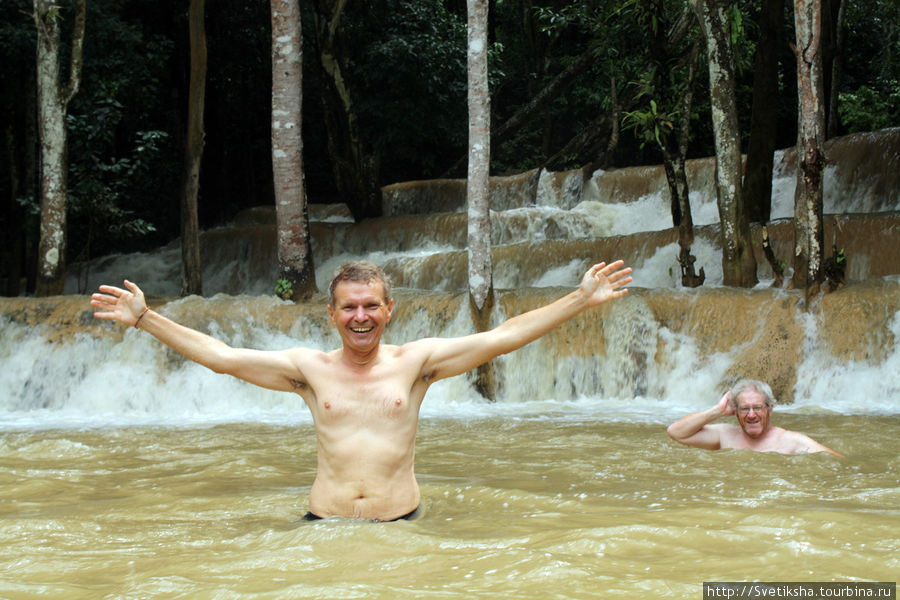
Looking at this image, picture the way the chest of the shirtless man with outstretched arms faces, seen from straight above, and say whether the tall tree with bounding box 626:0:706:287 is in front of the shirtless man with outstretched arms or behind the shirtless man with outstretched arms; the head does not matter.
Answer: behind

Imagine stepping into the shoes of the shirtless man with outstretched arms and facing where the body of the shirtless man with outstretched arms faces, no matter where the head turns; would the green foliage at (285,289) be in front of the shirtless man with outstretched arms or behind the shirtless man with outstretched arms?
behind

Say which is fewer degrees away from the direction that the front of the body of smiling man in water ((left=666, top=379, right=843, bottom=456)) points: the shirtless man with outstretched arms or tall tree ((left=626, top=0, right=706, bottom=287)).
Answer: the shirtless man with outstretched arms

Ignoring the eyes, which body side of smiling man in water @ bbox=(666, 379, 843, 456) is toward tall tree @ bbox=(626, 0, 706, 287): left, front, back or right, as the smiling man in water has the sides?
back

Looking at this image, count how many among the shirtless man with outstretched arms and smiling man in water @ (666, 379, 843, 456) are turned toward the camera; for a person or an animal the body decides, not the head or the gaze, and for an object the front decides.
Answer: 2

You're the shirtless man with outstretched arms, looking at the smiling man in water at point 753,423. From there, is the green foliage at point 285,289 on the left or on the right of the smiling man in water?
left

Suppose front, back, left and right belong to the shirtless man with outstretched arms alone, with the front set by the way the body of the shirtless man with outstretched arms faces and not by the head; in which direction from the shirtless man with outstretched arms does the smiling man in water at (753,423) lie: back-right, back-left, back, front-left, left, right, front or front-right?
back-left

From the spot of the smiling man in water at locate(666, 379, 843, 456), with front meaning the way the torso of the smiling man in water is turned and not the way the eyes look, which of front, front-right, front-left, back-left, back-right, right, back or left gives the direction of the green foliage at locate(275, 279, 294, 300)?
back-right

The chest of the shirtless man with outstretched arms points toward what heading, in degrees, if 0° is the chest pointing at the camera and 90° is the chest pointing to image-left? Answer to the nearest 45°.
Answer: approximately 0°
